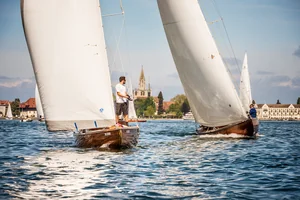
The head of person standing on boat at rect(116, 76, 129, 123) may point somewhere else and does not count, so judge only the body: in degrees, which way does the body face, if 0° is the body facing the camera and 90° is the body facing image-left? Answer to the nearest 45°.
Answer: approximately 270°
